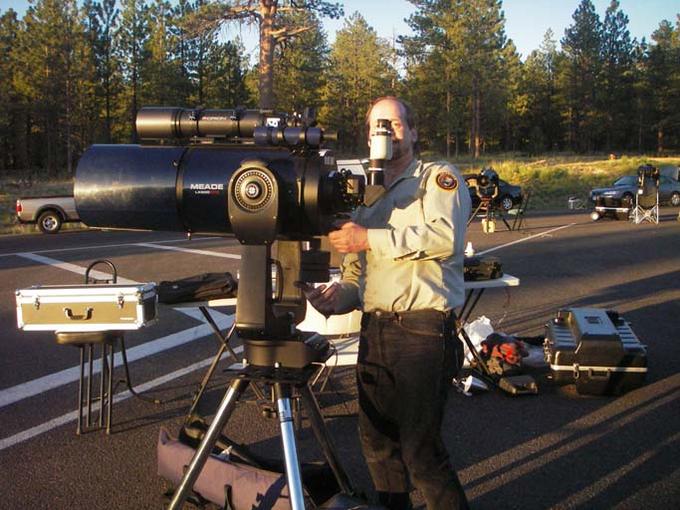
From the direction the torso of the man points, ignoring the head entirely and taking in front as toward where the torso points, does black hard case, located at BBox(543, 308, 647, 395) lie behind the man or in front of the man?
behind

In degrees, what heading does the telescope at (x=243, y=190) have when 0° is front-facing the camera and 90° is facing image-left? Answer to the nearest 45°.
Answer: approximately 90°

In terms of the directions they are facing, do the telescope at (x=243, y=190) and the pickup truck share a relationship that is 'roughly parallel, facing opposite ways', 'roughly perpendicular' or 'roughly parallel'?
roughly parallel, facing opposite ways

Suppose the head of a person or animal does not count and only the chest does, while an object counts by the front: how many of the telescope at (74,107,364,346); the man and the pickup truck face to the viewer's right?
1

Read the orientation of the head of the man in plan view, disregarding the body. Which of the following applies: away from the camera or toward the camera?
toward the camera

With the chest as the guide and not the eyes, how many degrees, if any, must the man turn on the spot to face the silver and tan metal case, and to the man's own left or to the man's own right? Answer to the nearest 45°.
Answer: approximately 90° to the man's own right

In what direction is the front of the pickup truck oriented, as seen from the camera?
facing to the right of the viewer

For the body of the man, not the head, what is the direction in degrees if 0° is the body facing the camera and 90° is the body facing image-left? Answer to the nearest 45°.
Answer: approximately 45°

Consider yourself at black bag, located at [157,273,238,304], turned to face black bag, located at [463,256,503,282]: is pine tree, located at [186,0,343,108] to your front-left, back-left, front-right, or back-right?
front-left

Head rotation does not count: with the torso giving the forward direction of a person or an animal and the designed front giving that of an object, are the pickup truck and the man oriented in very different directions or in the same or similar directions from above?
very different directions
